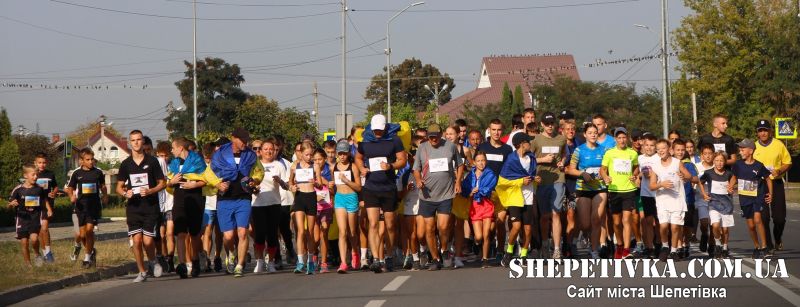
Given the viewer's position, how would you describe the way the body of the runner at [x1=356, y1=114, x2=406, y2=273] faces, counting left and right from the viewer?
facing the viewer

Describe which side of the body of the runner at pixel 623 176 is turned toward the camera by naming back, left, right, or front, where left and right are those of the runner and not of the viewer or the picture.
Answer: front

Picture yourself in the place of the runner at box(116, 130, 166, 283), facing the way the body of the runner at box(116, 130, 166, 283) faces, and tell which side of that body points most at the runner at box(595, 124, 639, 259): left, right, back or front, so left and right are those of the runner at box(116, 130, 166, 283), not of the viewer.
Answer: left

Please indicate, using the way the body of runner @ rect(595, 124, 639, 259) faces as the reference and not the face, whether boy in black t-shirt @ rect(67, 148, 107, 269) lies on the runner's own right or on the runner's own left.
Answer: on the runner's own right

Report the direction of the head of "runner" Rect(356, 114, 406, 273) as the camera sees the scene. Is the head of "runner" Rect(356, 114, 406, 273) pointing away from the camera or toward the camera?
toward the camera

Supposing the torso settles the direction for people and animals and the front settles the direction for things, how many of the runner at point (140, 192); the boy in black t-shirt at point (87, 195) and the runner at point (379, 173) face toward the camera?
3

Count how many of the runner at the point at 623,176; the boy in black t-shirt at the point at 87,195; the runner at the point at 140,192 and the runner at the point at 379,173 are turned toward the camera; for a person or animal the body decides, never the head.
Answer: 4

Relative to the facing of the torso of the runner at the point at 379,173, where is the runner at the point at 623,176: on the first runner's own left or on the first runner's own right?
on the first runner's own left

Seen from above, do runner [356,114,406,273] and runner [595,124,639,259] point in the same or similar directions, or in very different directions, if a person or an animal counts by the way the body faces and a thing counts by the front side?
same or similar directions

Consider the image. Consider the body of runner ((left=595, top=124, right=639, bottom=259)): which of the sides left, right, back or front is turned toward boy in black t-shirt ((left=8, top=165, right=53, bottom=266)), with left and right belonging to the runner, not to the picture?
right

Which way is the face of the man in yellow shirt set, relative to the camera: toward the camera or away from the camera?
toward the camera

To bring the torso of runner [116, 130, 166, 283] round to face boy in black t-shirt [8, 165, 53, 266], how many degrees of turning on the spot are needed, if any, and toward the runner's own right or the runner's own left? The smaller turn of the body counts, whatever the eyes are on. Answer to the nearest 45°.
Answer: approximately 135° to the runner's own right
